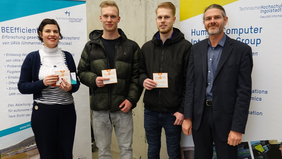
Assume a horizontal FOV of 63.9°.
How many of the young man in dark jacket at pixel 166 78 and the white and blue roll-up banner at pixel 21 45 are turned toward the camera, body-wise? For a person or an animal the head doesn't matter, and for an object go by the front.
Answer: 2

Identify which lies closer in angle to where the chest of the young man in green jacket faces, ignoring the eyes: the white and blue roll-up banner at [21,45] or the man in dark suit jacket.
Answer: the man in dark suit jacket

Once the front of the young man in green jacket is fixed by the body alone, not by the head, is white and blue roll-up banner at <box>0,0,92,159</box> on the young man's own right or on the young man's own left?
on the young man's own right

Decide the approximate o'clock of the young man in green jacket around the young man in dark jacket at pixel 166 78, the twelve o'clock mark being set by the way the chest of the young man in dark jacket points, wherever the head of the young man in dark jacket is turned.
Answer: The young man in green jacket is roughly at 3 o'clock from the young man in dark jacket.

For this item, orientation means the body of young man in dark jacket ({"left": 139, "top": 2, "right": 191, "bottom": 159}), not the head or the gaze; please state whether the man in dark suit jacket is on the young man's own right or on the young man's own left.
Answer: on the young man's own left

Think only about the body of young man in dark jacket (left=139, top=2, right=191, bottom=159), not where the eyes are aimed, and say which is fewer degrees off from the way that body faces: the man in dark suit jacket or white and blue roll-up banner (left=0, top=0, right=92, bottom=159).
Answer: the man in dark suit jacket

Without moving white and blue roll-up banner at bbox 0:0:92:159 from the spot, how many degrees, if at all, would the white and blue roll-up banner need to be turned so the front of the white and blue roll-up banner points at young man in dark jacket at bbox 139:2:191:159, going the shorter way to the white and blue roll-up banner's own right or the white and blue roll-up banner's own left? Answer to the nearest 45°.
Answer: approximately 45° to the white and blue roll-up banner's own left

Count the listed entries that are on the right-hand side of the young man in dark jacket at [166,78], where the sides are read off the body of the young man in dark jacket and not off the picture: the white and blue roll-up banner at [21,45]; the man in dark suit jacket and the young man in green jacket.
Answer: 2

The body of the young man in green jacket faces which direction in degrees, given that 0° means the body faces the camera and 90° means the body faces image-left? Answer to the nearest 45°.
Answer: approximately 0°
